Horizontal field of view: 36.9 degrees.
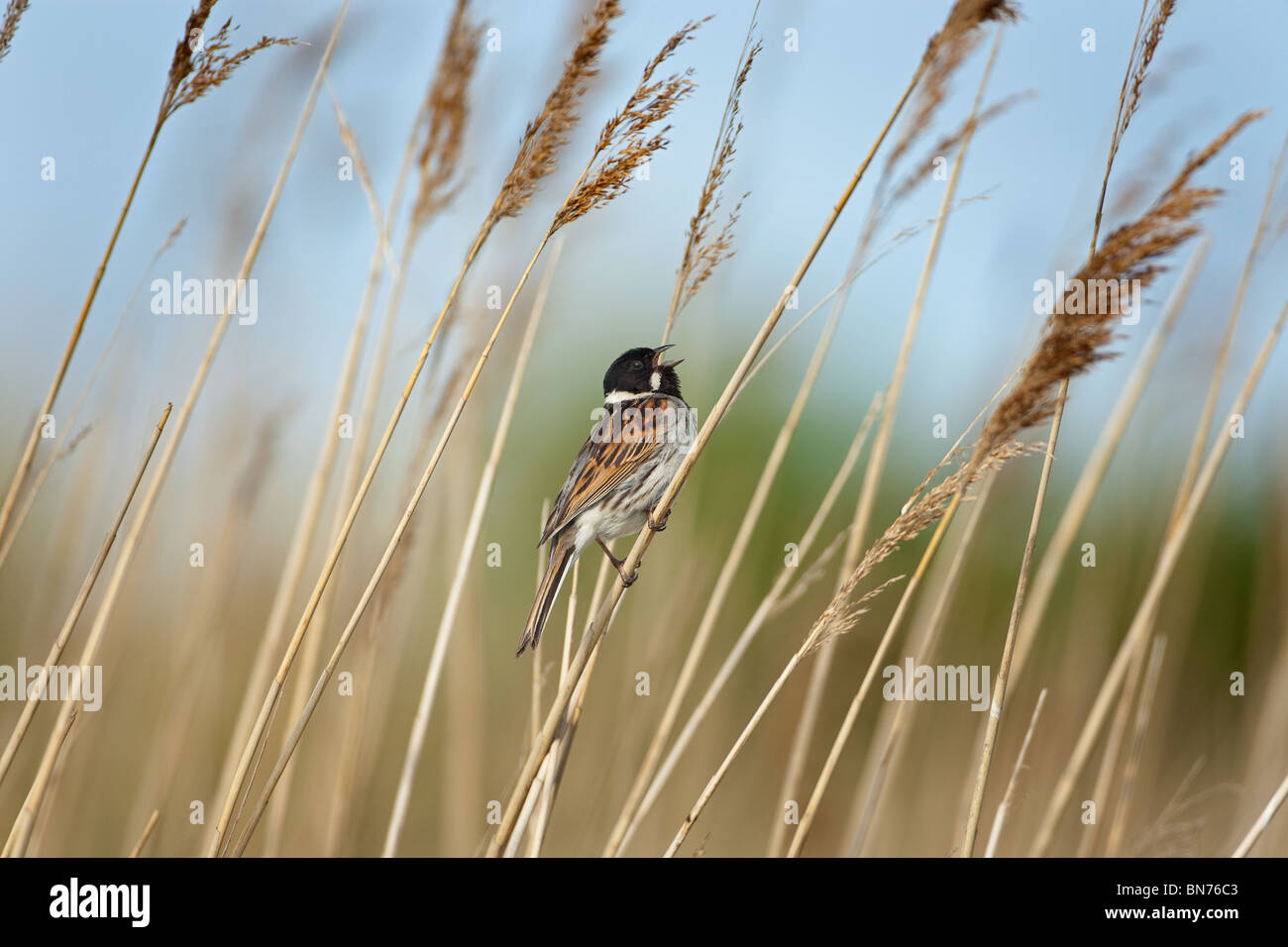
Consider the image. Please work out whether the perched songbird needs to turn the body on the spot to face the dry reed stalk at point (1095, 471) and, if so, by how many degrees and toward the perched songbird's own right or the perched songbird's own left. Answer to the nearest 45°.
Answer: approximately 45° to the perched songbird's own right

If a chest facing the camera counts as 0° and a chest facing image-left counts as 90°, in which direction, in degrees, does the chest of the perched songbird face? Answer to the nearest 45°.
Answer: approximately 270°

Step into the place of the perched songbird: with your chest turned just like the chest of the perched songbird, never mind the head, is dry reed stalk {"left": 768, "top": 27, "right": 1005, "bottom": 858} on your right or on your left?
on your right
